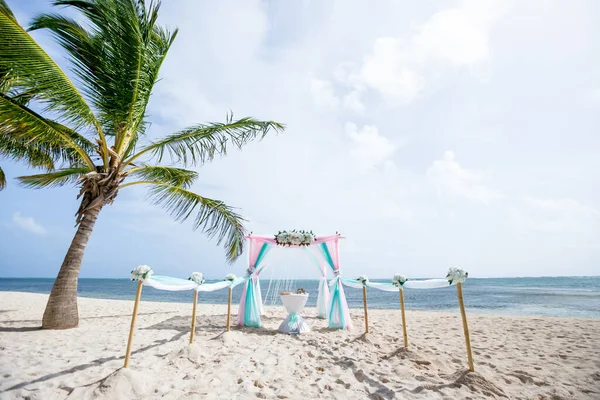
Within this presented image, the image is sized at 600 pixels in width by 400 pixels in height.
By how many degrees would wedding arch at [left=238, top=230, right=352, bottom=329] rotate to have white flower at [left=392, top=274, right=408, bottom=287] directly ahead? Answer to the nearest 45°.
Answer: approximately 45° to its left

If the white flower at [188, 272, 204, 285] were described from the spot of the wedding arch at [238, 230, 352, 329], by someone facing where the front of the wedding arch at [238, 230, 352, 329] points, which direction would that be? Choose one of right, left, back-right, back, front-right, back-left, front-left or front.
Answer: front-right

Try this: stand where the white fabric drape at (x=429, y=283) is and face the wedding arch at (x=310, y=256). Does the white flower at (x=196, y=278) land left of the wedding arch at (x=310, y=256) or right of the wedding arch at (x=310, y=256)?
left

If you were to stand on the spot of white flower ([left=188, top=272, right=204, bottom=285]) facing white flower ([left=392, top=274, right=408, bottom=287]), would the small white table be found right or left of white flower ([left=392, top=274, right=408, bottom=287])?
left

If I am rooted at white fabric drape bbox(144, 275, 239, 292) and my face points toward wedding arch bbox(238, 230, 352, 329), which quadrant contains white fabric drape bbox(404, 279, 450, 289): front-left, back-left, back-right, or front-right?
front-right

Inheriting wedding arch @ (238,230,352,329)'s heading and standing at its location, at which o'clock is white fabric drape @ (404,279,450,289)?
The white fabric drape is roughly at 11 o'clock from the wedding arch.

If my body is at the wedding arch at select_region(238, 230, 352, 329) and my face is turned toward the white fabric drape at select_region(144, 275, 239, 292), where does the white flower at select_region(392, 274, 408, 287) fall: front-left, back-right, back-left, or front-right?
front-left

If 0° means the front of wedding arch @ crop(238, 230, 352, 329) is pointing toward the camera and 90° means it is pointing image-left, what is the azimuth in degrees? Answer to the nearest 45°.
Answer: approximately 0°
